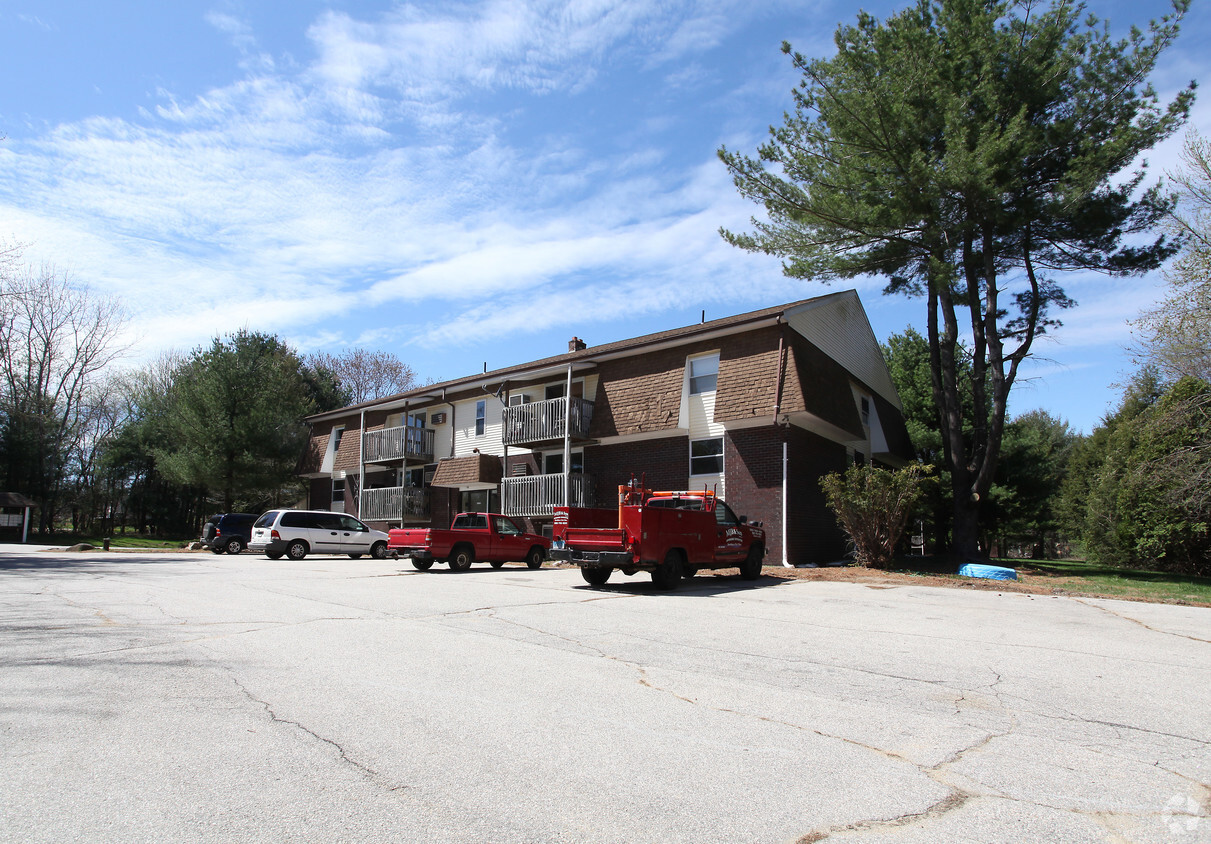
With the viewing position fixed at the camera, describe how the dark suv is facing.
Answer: facing away from the viewer and to the right of the viewer

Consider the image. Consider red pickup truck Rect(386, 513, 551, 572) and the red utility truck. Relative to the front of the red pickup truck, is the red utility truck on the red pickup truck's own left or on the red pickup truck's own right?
on the red pickup truck's own right

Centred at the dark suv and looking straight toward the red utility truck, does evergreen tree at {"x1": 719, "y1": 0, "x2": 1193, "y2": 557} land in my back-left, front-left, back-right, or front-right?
front-left

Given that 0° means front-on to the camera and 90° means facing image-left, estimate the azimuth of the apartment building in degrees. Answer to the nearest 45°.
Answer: approximately 45°

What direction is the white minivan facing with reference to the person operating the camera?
facing away from the viewer and to the right of the viewer

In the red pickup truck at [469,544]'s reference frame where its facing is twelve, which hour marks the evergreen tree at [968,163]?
The evergreen tree is roughly at 2 o'clock from the red pickup truck.

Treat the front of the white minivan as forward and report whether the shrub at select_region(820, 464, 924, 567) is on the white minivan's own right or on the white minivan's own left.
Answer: on the white minivan's own right

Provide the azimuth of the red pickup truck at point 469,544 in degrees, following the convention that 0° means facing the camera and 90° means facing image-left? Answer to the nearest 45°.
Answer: approximately 225°

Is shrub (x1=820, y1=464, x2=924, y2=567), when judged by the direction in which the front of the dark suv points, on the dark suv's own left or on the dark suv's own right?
on the dark suv's own right

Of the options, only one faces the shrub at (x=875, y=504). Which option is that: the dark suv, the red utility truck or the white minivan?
the red utility truck

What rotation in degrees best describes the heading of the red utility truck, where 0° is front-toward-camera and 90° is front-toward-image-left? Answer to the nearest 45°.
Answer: approximately 225°
